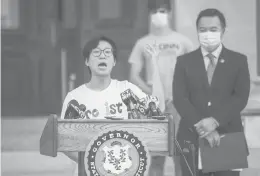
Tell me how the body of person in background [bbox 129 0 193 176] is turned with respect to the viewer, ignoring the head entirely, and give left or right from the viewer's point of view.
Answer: facing the viewer

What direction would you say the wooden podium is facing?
toward the camera

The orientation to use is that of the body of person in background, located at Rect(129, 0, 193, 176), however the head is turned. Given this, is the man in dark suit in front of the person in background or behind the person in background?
in front

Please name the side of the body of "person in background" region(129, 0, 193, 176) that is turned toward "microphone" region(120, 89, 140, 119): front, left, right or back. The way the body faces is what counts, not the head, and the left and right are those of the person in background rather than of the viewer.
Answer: front

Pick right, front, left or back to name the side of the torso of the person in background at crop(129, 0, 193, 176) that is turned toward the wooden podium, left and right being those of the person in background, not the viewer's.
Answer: front

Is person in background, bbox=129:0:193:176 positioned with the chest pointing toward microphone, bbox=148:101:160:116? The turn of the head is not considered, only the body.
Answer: yes

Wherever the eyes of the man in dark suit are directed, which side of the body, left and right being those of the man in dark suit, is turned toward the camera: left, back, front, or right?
front

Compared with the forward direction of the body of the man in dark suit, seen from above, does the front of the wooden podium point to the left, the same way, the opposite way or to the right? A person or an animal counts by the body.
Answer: the same way

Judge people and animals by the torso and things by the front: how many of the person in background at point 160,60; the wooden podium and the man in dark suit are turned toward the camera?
3

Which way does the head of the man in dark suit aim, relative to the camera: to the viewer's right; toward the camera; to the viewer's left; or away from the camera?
toward the camera

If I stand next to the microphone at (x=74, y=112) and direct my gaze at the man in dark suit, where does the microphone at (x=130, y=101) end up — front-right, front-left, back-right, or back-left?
front-right

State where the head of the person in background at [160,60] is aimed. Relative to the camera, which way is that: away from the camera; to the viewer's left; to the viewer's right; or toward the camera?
toward the camera

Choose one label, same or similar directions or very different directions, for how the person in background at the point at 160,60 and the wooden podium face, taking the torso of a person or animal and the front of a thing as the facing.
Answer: same or similar directions

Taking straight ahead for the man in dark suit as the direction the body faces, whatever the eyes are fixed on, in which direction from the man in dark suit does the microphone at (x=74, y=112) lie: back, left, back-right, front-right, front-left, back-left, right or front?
front-right
